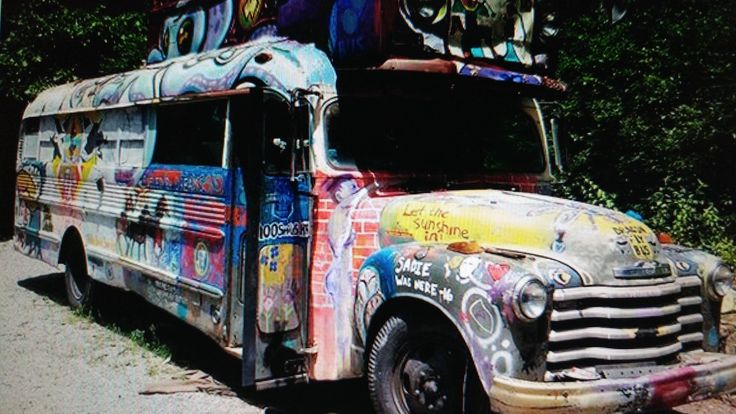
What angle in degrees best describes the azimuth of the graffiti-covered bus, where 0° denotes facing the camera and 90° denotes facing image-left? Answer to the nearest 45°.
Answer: approximately 315°
